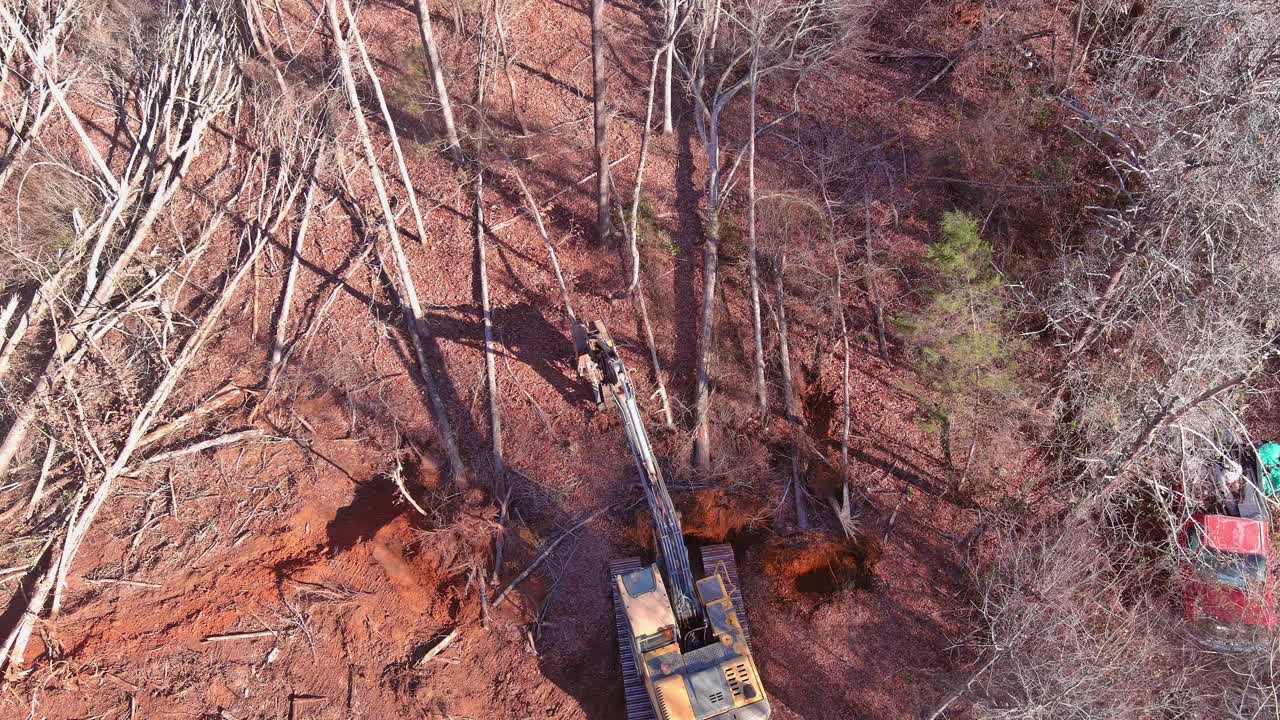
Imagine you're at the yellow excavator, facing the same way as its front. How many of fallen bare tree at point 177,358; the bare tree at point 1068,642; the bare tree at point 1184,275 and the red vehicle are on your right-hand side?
3

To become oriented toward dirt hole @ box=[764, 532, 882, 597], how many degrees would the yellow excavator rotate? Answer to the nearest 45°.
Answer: approximately 45° to its right

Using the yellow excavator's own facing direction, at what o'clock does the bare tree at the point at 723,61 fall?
The bare tree is roughly at 1 o'clock from the yellow excavator.

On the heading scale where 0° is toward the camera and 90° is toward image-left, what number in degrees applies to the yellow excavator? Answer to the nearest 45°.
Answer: approximately 180°

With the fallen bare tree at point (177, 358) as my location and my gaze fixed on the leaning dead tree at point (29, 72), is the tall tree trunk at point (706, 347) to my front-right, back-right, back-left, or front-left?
back-right

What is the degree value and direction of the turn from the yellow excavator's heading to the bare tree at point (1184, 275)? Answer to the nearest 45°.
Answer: approximately 90° to its right

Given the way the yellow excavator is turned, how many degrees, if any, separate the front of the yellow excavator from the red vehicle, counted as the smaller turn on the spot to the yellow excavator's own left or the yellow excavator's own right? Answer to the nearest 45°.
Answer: approximately 90° to the yellow excavator's own right

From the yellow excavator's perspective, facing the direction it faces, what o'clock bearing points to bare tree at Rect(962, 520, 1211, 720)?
The bare tree is roughly at 3 o'clock from the yellow excavator.
